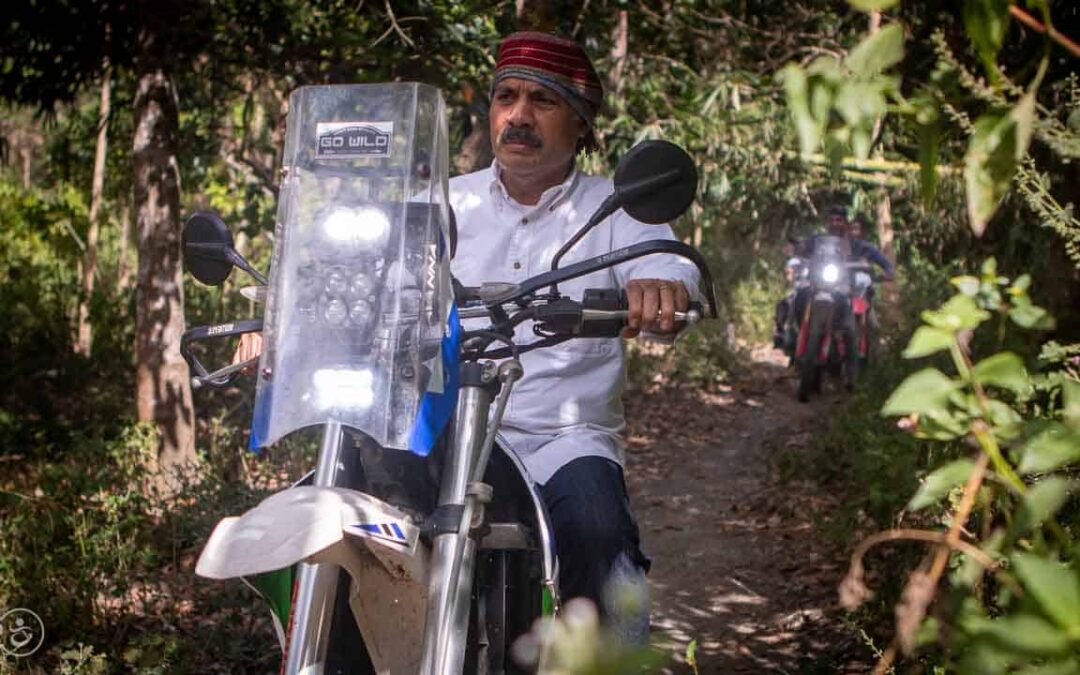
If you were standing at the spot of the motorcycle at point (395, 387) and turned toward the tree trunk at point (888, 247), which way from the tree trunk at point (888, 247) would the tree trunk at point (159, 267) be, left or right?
left

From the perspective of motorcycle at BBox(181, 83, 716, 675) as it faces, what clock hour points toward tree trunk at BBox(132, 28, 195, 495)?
The tree trunk is roughly at 4 o'clock from the motorcycle.

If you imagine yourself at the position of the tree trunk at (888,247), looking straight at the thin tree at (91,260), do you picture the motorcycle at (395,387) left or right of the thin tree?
left

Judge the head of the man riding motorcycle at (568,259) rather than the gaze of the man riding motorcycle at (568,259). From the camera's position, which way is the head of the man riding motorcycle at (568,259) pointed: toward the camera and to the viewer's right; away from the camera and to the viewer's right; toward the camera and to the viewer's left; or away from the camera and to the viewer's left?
toward the camera and to the viewer's left

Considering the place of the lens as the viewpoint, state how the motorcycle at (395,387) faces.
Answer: facing the viewer and to the left of the viewer
